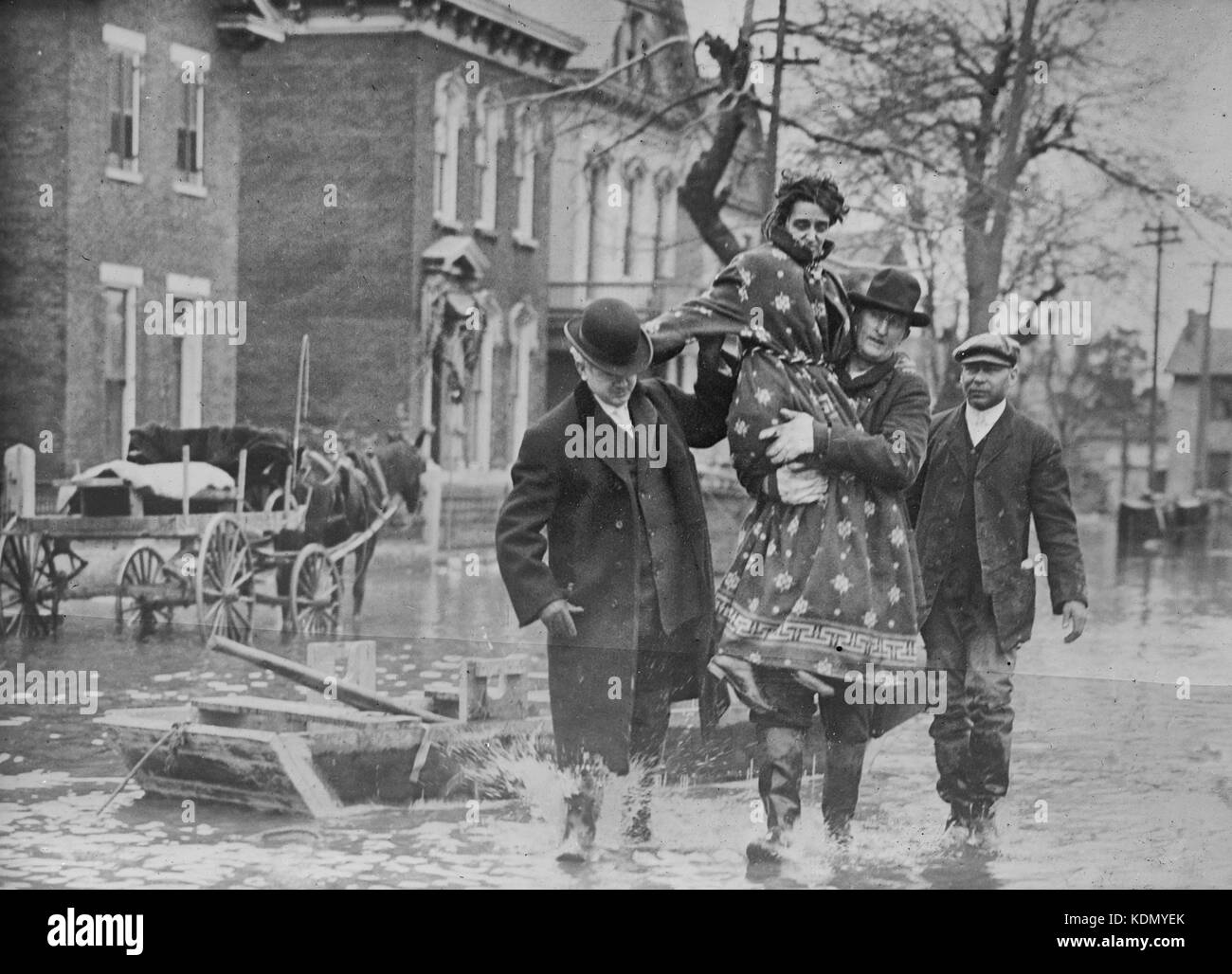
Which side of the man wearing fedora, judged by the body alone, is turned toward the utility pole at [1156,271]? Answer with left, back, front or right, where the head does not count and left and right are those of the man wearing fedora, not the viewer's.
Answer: back

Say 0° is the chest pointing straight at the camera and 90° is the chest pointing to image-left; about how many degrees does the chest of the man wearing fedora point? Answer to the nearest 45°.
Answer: approximately 45°

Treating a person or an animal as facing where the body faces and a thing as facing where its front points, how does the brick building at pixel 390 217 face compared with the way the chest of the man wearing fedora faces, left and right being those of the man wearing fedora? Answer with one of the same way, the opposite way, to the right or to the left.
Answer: to the left

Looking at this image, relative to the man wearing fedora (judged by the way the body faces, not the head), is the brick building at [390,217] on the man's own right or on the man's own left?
on the man's own right

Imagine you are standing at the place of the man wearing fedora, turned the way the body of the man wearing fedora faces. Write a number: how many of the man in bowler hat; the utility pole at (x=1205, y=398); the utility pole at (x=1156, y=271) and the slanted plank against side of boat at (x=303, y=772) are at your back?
2

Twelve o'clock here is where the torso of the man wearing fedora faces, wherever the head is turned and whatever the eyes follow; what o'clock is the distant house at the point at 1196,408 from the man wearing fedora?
The distant house is roughly at 6 o'clock from the man wearing fedora.

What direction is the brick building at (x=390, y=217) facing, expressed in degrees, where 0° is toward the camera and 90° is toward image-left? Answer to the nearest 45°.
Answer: approximately 315°

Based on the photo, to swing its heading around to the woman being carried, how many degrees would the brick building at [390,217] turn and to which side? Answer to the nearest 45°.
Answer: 0° — it already faces them
